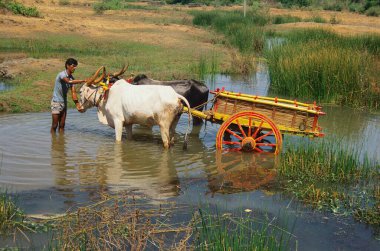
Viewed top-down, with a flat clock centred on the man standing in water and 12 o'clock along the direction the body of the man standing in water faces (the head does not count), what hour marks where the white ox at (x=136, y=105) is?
The white ox is roughly at 1 o'clock from the man standing in water.

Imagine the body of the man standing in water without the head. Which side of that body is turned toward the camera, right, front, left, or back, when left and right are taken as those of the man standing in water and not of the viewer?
right

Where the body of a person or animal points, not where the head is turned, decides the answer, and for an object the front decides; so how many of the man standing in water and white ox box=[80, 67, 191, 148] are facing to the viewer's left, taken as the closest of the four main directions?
1

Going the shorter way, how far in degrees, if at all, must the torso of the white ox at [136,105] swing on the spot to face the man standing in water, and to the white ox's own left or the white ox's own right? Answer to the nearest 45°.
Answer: approximately 45° to the white ox's own right

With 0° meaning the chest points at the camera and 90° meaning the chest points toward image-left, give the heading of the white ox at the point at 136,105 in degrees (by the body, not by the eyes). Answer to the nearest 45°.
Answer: approximately 90°

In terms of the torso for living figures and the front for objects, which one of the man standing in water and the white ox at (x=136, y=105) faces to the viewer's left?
the white ox

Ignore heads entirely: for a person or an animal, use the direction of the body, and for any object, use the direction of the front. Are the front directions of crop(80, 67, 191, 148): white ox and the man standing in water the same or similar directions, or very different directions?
very different directions
